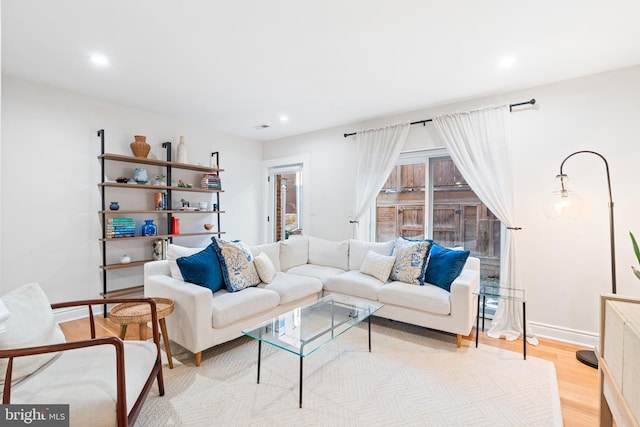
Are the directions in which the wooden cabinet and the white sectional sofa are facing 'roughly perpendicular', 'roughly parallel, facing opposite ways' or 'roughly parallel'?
roughly perpendicular

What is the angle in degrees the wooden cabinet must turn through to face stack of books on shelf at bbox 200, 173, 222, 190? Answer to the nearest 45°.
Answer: approximately 45° to its right

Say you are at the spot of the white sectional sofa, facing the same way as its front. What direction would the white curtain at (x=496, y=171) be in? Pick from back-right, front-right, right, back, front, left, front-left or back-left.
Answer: left

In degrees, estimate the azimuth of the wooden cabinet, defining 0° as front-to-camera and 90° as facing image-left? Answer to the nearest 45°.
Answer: approximately 45°

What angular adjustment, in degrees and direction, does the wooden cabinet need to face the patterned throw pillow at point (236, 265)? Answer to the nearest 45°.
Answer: approximately 45° to its right

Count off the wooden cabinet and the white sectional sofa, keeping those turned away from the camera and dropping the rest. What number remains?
0

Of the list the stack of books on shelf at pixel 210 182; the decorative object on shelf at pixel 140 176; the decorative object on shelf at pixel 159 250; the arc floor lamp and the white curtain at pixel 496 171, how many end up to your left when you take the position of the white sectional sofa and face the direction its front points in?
2

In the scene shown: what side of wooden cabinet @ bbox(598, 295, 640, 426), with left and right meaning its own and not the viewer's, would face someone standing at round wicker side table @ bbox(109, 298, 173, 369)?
front

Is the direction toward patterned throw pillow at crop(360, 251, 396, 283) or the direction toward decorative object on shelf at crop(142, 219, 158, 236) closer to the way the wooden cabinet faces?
the decorative object on shelf

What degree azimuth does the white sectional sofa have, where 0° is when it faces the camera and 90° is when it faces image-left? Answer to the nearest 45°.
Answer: approximately 0°

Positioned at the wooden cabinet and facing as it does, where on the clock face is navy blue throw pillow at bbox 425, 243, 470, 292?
The navy blue throw pillow is roughly at 3 o'clock from the wooden cabinet.

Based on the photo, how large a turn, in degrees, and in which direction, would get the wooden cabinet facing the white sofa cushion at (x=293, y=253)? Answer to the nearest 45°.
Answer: approximately 45° to its right
